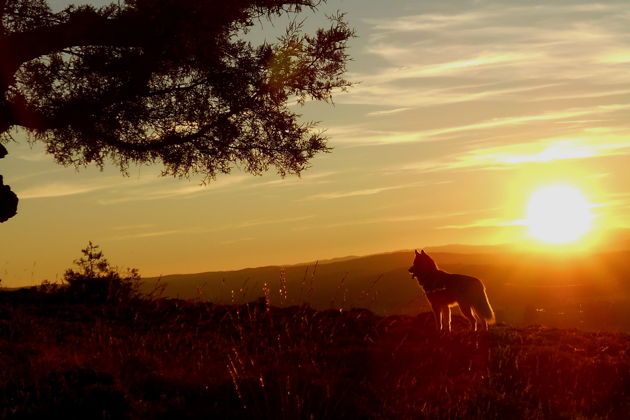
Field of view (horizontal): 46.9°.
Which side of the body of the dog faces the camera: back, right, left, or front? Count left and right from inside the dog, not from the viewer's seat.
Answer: left

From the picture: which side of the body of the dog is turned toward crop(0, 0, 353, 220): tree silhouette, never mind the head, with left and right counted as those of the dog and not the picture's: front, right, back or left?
front
